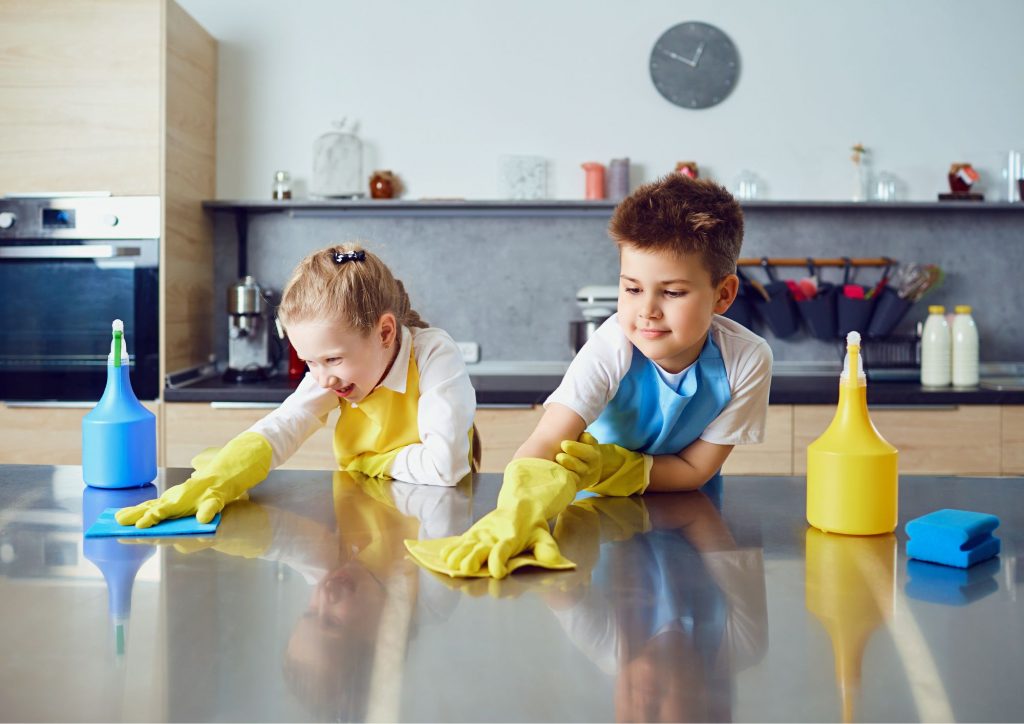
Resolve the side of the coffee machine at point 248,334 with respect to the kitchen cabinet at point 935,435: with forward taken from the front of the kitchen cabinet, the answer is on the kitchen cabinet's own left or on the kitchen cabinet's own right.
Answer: on the kitchen cabinet's own right

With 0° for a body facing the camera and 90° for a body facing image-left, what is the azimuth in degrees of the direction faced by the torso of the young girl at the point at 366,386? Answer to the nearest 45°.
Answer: approximately 45°

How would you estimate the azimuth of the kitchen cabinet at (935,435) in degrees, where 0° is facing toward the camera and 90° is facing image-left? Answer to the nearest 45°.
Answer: approximately 0°
